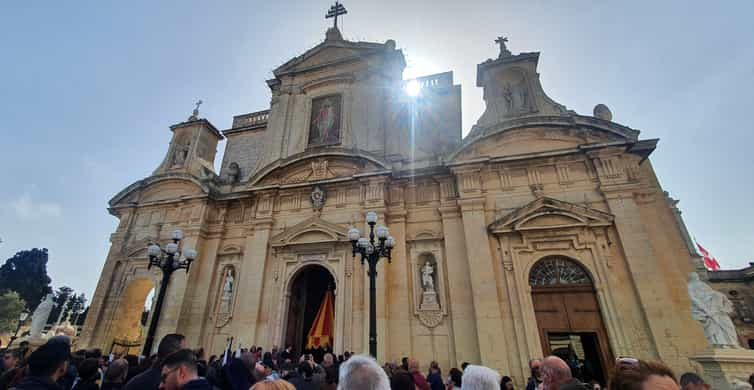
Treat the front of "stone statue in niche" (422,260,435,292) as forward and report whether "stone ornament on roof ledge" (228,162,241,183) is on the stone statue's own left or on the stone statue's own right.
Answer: on the stone statue's own right

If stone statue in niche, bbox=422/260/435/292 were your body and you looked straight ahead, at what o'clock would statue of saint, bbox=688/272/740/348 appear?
The statue of saint is roughly at 10 o'clock from the stone statue in niche.

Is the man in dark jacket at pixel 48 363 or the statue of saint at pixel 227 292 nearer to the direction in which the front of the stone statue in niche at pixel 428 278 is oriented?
the man in dark jacket

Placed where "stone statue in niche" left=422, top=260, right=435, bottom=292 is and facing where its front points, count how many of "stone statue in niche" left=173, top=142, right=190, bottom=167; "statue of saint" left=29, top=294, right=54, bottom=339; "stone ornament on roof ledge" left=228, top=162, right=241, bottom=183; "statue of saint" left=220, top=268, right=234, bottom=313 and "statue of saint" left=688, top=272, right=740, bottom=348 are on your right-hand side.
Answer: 4

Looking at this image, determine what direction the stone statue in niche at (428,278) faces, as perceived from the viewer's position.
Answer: facing the viewer

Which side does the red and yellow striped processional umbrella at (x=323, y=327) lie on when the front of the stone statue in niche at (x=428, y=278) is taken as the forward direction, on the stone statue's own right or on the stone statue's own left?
on the stone statue's own right

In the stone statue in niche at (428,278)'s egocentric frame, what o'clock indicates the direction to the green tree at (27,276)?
The green tree is roughly at 4 o'clock from the stone statue in niche.

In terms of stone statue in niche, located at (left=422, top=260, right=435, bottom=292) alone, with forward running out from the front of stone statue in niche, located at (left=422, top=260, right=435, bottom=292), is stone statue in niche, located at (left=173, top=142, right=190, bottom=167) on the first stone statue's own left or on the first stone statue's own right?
on the first stone statue's own right

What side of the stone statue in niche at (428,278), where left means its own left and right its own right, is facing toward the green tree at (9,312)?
right

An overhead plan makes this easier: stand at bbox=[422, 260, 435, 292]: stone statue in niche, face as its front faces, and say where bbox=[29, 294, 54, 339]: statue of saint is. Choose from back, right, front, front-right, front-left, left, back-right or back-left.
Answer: right

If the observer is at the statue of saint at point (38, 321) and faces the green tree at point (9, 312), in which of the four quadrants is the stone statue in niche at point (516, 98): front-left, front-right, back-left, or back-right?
back-right

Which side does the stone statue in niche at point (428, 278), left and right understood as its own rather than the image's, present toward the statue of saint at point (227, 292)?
right
